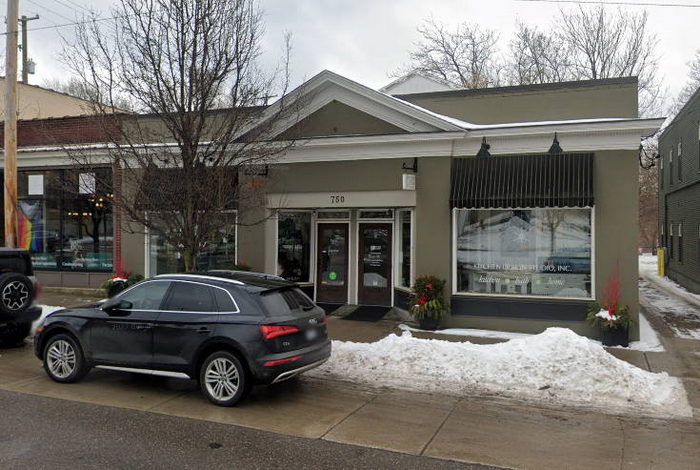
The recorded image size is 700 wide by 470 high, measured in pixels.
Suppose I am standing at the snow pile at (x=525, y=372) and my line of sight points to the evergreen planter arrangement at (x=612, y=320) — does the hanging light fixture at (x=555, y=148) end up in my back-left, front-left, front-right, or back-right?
front-left

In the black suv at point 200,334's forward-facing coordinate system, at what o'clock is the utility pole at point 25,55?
The utility pole is roughly at 1 o'clock from the black suv.

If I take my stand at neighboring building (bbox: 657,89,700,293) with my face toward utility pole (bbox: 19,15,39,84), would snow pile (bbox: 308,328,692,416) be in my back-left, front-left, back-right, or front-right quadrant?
front-left

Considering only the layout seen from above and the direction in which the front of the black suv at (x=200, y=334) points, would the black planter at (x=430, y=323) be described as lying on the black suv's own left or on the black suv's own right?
on the black suv's own right

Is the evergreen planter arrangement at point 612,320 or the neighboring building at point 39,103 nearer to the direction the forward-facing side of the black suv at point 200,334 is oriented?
the neighboring building

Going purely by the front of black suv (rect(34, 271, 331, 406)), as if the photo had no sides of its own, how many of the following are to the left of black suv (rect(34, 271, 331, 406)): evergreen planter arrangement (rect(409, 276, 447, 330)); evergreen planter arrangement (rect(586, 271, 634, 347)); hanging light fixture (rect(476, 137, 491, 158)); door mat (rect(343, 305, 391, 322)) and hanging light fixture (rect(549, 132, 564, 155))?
0

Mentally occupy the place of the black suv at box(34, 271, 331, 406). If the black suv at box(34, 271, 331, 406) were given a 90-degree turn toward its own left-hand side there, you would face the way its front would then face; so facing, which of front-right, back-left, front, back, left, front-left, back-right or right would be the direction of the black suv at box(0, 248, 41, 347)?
right

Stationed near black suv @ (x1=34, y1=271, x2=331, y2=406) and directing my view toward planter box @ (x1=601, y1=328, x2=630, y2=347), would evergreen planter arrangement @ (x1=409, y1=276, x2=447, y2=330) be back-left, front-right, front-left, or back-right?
front-left

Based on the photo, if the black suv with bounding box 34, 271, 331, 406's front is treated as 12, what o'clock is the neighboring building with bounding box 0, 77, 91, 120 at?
The neighboring building is roughly at 1 o'clock from the black suv.

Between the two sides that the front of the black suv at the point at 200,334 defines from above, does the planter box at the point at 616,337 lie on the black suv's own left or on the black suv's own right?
on the black suv's own right

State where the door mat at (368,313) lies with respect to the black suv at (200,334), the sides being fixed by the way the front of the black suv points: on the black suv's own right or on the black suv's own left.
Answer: on the black suv's own right

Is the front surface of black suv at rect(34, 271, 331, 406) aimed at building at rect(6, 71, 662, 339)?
no

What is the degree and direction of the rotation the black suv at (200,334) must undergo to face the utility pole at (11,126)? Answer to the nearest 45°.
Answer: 0° — it already faces it

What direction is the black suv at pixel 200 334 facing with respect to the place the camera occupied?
facing away from the viewer and to the left of the viewer

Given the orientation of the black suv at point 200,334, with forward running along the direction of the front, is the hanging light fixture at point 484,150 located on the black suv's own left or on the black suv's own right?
on the black suv's own right
